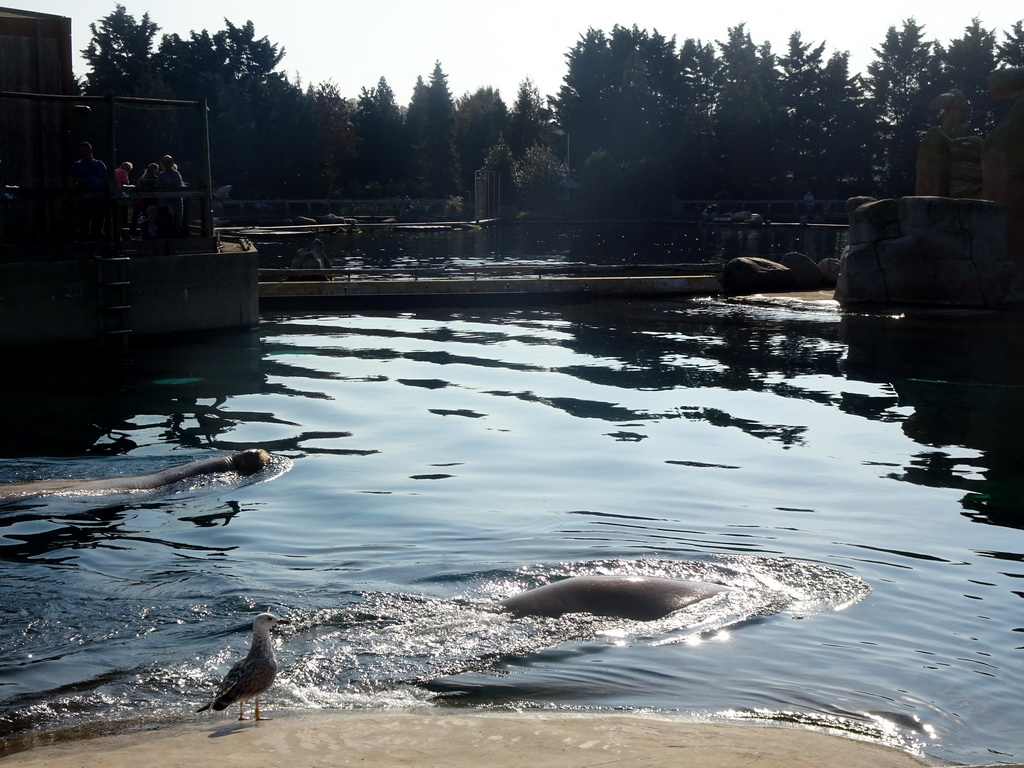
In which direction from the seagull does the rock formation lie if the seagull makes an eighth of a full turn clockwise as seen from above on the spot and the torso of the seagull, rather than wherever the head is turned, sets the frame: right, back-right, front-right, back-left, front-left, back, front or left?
left

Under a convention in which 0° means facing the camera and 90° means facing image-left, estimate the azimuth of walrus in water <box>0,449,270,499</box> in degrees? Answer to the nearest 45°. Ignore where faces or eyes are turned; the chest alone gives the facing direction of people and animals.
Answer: approximately 270°

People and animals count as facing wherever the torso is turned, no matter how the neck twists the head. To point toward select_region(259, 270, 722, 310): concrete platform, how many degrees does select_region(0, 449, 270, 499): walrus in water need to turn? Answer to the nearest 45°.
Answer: approximately 45° to its left

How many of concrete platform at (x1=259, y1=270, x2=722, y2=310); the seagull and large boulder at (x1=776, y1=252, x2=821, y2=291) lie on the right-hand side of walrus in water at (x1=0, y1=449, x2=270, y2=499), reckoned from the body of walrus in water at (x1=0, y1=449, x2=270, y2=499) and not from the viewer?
1

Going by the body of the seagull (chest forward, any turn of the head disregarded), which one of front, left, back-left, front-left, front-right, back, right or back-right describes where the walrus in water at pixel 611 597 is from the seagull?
front-left

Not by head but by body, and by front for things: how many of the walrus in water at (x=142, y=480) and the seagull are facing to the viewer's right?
2

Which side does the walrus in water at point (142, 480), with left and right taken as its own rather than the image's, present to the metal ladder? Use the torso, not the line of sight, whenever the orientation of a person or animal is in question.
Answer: left

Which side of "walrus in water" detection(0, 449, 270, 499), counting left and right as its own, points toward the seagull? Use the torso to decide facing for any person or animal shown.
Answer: right

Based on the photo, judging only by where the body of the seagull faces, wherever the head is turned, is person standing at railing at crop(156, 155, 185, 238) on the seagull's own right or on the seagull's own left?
on the seagull's own left

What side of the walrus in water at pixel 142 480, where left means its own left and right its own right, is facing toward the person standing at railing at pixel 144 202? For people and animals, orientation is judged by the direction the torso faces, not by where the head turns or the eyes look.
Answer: left

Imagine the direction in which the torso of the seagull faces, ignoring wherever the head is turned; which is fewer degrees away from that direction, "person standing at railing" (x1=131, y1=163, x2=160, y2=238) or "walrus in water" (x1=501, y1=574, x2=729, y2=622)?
the walrus in water

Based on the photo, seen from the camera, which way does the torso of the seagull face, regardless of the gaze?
to the viewer's right
